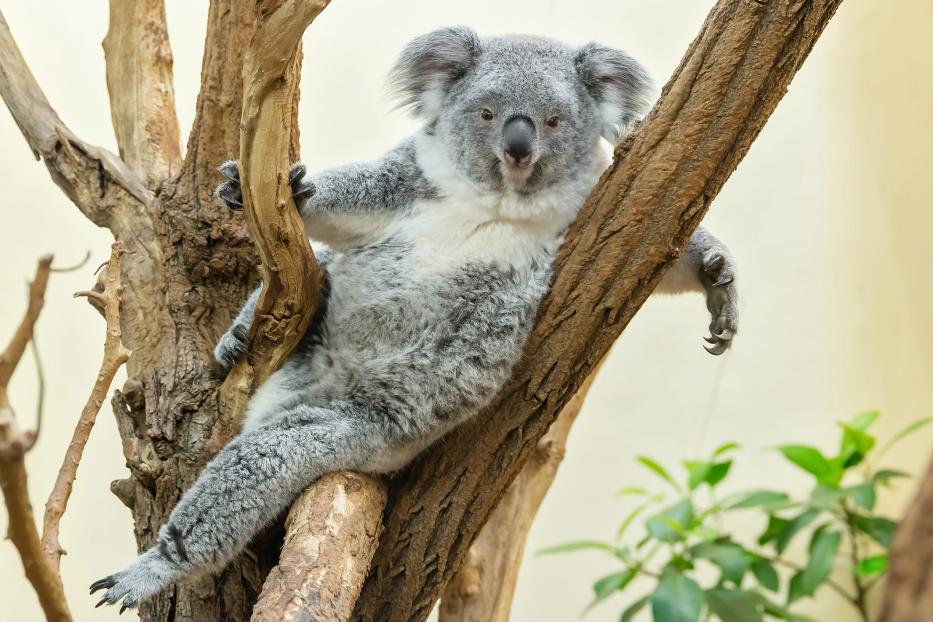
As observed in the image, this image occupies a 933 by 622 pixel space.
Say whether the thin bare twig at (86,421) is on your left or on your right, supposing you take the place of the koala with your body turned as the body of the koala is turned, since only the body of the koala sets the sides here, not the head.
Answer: on your right

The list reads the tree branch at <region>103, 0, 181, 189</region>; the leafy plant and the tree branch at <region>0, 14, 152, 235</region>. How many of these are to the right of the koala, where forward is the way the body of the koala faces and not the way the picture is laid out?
2

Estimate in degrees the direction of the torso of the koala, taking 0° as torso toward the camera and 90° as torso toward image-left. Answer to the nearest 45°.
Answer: approximately 0°

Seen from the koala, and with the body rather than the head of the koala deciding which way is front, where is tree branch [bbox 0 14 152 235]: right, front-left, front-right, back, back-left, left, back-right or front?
right

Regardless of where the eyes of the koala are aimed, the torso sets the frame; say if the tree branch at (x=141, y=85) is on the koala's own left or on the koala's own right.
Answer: on the koala's own right
